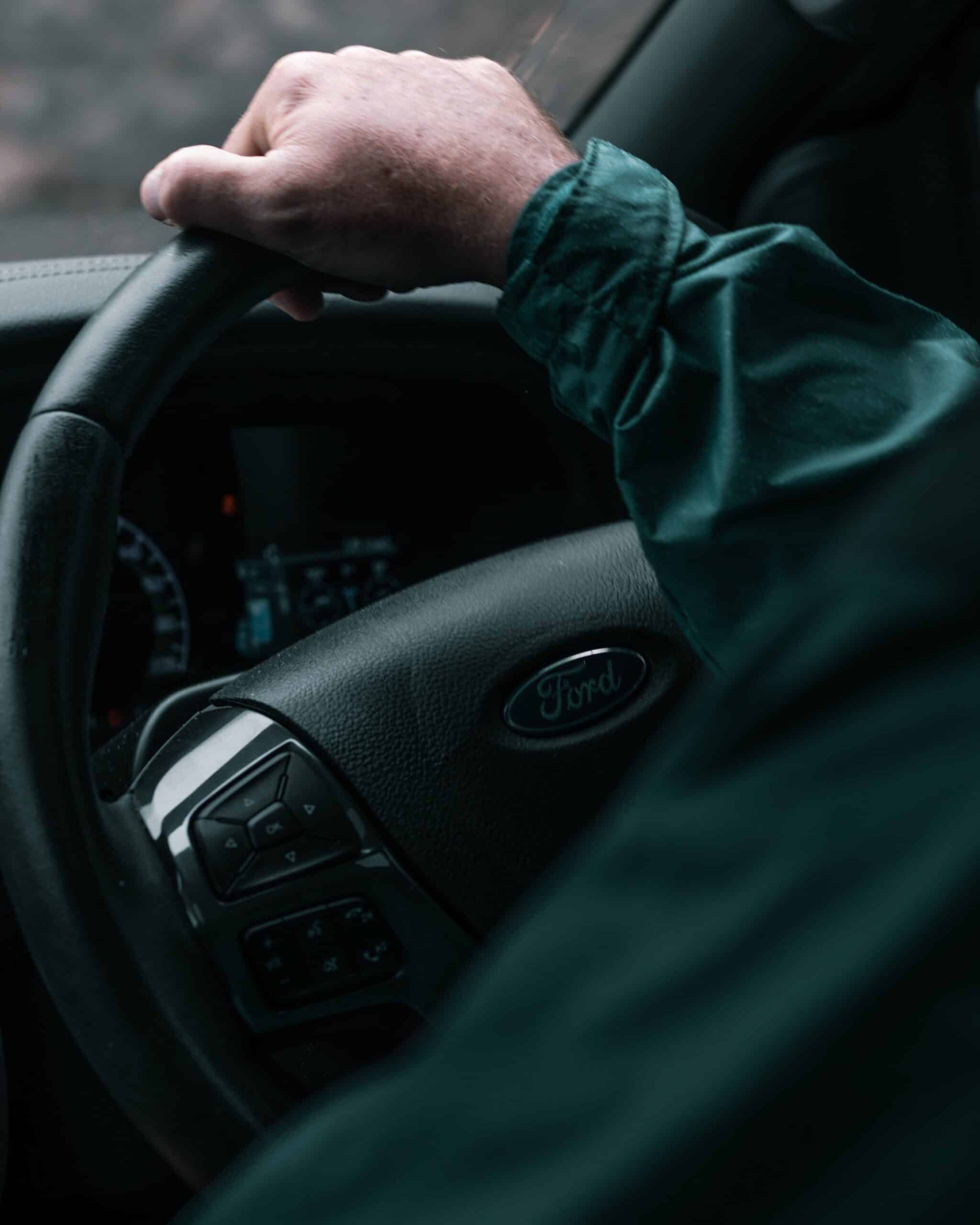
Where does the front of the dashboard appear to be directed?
toward the camera

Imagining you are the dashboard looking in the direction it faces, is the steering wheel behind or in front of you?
in front
